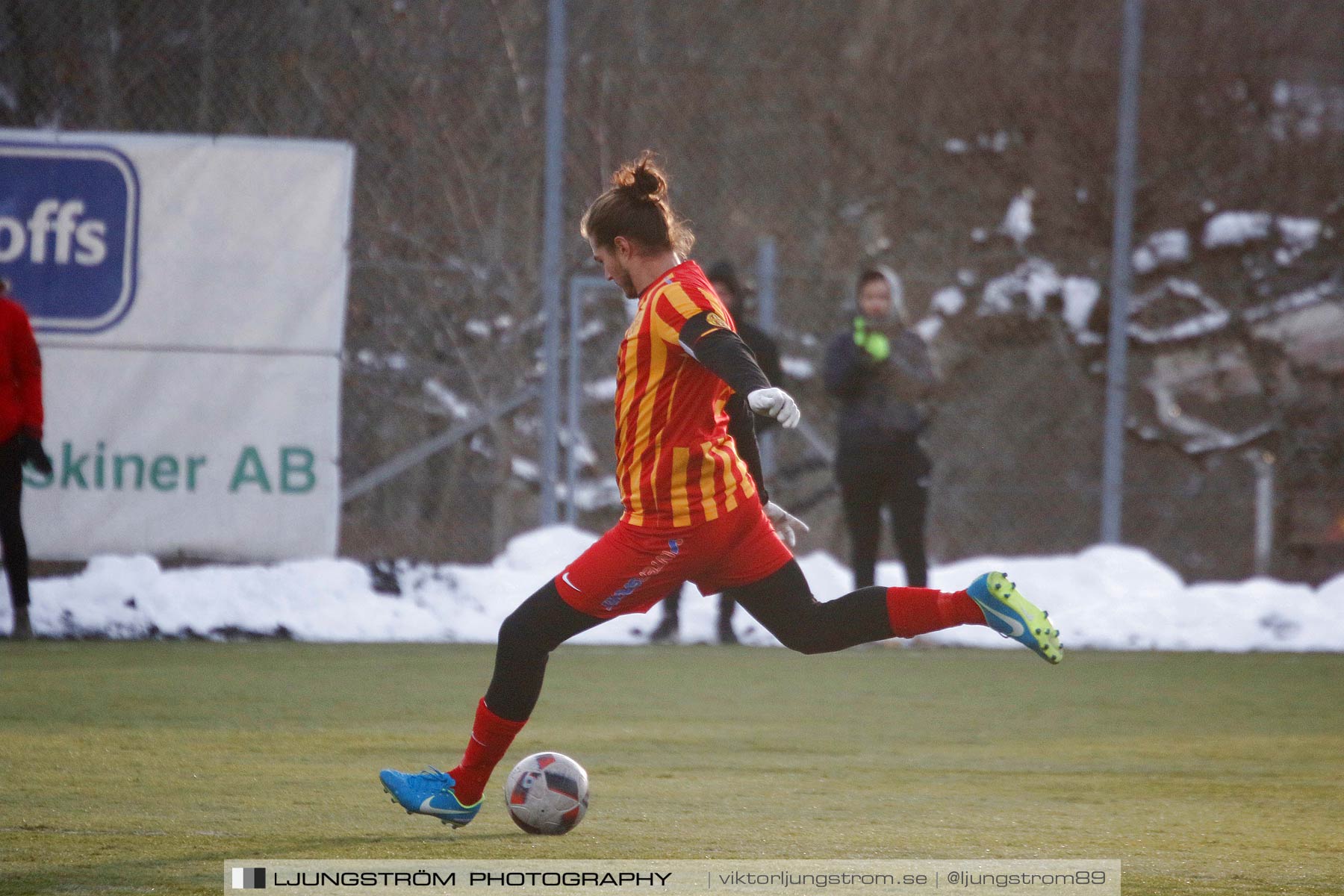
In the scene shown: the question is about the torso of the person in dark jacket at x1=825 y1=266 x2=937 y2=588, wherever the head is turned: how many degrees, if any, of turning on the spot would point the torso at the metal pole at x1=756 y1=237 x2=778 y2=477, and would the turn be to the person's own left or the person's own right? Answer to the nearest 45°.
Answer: approximately 135° to the person's own right

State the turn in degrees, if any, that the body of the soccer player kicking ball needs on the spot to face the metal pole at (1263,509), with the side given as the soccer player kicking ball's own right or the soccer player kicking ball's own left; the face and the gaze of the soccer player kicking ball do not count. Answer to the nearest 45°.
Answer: approximately 135° to the soccer player kicking ball's own right

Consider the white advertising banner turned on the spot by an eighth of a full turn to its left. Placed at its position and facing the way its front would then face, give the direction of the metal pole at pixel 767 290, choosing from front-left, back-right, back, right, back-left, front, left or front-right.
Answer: front-left

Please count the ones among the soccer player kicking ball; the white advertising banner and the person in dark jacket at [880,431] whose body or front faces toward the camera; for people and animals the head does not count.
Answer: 2

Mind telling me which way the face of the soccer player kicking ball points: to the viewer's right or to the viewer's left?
to the viewer's left

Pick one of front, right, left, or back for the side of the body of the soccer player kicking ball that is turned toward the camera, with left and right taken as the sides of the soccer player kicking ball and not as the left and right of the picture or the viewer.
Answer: left

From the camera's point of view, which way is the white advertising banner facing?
toward the camera

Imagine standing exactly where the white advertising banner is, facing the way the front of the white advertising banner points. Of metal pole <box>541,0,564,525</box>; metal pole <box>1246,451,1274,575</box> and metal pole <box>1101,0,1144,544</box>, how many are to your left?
3

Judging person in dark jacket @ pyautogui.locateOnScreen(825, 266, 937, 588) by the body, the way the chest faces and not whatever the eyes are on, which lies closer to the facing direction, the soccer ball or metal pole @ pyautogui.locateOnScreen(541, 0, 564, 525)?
the soccer ball

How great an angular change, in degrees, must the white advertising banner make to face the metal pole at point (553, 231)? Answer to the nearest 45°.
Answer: approximately 90° to its left

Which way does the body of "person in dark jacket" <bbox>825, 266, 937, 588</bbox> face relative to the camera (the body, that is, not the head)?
toward the camera

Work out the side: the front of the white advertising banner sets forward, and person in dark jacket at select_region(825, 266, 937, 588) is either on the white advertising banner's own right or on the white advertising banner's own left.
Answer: on the white advertising banner's own left

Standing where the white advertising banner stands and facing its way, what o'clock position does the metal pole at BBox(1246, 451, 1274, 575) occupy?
The metal pole is roughly at 9 o'clock from the white advertising banner.

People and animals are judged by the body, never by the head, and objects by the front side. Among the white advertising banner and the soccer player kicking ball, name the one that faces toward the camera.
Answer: the white advertising banner

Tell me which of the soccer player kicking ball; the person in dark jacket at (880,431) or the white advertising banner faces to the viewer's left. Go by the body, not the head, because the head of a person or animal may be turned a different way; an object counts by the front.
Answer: the soccer player kicking ball

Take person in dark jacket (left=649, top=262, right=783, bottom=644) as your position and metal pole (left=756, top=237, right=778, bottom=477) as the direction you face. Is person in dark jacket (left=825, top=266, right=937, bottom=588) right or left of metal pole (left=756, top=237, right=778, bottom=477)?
right
